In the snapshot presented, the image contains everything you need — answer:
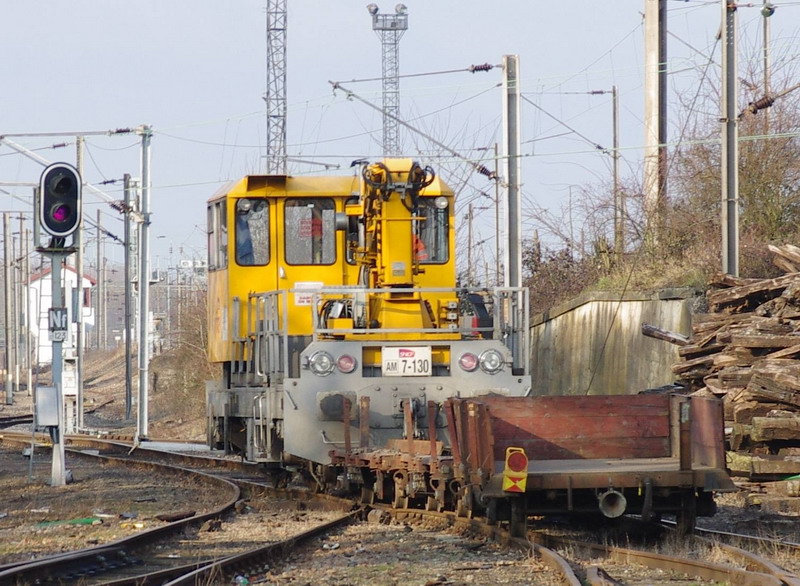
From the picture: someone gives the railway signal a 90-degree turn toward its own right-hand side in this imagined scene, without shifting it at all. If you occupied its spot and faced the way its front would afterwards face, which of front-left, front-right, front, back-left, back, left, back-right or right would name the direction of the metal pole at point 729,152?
back

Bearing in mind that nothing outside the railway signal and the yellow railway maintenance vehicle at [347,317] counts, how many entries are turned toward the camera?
2

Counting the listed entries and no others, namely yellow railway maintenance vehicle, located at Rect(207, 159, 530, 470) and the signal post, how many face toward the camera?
2

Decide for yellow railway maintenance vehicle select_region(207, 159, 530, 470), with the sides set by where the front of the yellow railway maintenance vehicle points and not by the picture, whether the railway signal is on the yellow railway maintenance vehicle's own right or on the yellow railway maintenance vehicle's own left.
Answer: on the yellow railway maintenance vehicle's own right

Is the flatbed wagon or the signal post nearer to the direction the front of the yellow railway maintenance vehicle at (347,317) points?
the flatbed wagon

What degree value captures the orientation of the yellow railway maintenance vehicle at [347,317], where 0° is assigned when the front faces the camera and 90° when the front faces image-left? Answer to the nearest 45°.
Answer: approximately 0°

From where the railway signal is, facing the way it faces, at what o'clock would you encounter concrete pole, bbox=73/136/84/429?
The concrete pole is roughly at 6 o'clock from the railway signal.

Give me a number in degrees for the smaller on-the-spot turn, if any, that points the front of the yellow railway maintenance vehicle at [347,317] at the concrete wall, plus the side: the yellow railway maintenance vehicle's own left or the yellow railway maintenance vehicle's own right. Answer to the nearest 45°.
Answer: approximately 135° to the yellow railway maintenance vehicle's own left

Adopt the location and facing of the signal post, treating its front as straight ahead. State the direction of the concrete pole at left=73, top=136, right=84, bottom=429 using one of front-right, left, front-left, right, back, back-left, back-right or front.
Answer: back

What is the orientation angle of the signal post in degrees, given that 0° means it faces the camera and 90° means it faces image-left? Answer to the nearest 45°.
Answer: approximately 0°

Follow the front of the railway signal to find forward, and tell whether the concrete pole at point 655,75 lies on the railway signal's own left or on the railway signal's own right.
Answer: on the railway signal's own left

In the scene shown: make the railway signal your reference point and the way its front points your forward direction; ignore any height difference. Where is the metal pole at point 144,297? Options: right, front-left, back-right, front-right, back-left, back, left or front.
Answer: back
